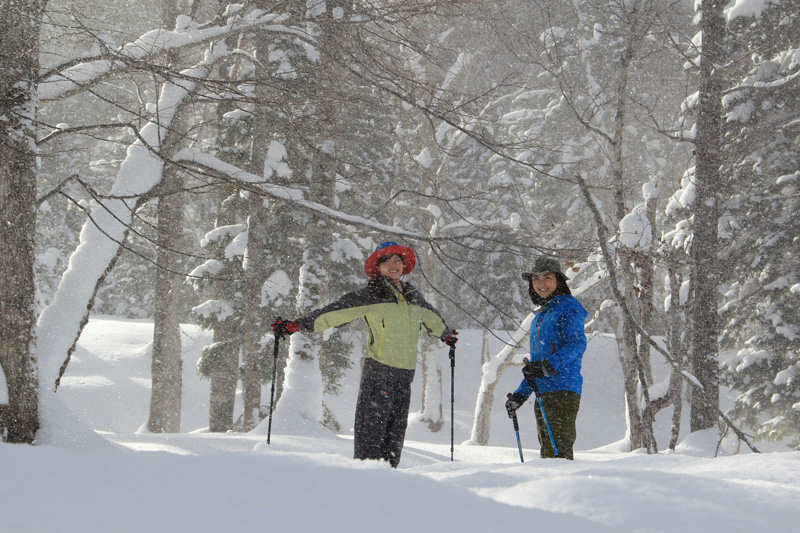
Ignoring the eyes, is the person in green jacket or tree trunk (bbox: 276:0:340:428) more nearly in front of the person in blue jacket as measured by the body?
the person in green jacket

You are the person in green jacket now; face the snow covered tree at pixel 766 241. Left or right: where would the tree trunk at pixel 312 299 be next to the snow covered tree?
left

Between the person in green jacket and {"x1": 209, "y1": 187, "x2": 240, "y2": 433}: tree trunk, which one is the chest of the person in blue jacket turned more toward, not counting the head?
the person in green jacket

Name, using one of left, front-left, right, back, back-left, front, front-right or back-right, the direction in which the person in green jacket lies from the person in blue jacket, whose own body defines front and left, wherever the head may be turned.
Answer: front-right

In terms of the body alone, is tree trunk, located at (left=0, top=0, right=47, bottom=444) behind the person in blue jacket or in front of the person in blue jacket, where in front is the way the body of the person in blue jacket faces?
in front

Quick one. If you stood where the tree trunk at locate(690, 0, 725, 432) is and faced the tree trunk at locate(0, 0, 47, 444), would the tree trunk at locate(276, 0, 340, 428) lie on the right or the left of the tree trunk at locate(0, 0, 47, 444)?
right

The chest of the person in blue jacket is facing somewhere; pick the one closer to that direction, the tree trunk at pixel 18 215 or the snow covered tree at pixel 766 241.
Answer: the tree trunk

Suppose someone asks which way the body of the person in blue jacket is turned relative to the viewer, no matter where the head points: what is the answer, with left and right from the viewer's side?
facing the viewer and to the left of the viewer

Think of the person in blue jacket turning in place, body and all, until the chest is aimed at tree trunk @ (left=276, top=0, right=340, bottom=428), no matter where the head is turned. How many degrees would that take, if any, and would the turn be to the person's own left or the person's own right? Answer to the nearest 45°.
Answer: approximately 90° to the person's own right

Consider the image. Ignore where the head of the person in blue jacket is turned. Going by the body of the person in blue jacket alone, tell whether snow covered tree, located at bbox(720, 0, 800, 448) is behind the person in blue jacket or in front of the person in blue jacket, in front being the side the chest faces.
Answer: behind
